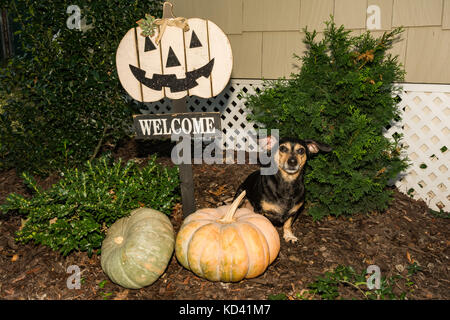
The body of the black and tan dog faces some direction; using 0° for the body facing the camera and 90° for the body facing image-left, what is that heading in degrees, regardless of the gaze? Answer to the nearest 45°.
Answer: approximately 315°

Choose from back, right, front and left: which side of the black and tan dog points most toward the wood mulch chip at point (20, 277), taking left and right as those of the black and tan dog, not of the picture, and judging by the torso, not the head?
right

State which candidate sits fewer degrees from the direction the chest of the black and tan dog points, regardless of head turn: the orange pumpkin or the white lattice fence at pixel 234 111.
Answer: the orange pumpkin

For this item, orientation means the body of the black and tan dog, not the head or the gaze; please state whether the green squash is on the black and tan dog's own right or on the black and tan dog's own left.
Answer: on the black and tan dog's own right

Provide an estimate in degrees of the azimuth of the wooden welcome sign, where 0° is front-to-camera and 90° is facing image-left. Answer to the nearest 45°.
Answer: approximately 0°

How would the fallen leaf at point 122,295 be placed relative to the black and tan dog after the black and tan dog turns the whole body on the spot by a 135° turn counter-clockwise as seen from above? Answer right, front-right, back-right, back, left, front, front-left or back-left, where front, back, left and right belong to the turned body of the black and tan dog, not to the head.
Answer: back-left

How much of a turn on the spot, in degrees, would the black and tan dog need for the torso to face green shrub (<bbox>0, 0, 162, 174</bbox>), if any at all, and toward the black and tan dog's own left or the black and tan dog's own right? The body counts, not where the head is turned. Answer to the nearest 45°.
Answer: approximately 135° to the black and tan dog's own right
